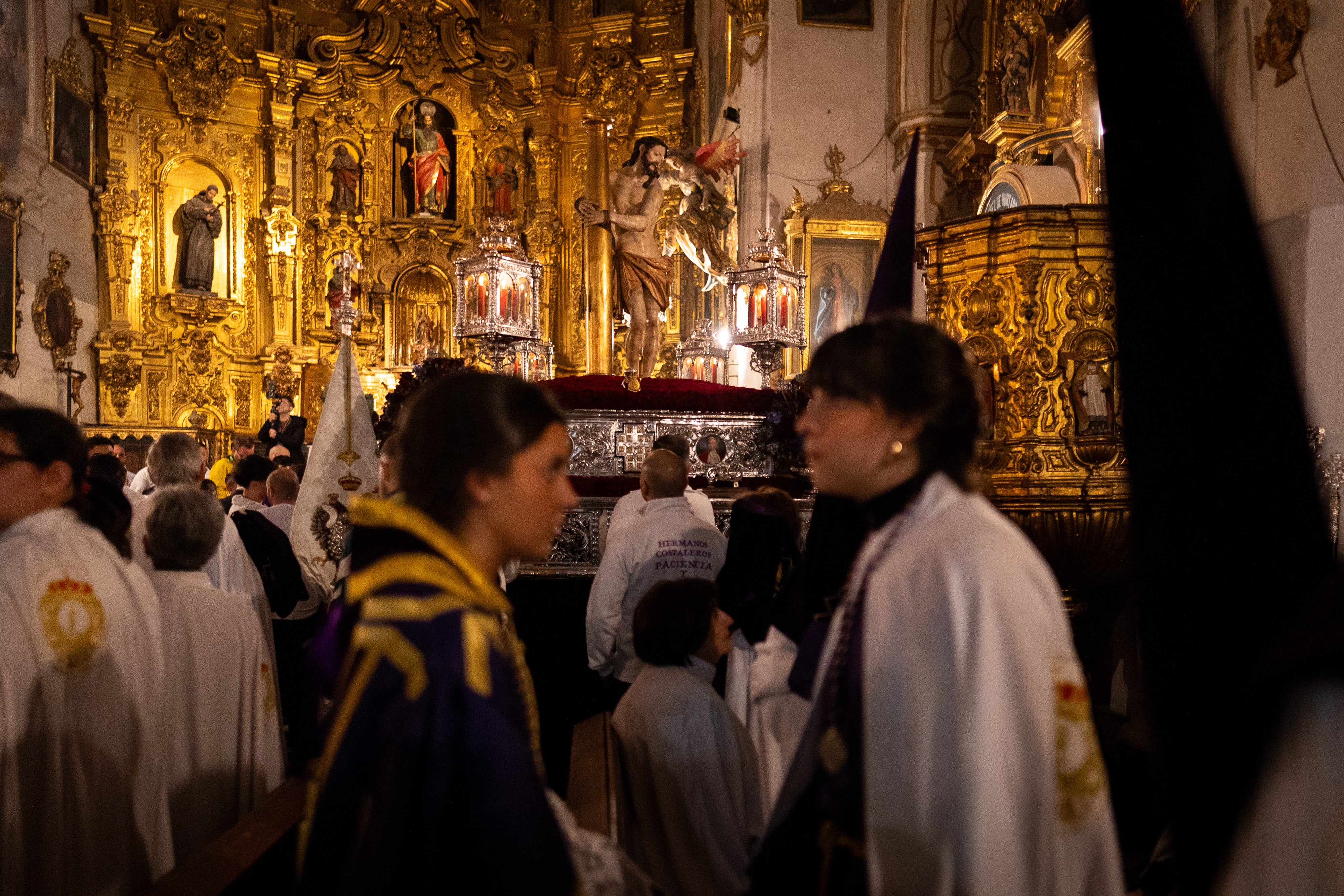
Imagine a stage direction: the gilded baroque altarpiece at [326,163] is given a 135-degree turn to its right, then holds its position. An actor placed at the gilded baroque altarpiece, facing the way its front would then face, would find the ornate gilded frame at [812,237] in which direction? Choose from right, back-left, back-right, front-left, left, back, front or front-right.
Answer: back

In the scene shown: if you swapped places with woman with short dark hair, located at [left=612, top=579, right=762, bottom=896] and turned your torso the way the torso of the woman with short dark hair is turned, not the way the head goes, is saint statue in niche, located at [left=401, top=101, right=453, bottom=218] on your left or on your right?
on your left

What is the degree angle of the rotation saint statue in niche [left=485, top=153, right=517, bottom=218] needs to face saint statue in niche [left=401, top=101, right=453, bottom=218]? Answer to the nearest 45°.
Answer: approximately 90° to its right

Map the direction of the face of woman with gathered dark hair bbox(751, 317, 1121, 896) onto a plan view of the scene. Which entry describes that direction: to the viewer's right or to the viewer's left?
to the viewer's left

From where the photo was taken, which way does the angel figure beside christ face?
to the viewer's left

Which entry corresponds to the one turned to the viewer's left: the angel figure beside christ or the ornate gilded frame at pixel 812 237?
the angel figure beside christ

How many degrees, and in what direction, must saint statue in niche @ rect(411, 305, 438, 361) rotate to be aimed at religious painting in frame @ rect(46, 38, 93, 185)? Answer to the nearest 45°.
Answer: approximately 90° to its right

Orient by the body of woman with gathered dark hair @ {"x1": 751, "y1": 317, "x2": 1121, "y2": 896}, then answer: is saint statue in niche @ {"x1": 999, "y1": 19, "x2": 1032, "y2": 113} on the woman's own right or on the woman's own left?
on the woman's own right

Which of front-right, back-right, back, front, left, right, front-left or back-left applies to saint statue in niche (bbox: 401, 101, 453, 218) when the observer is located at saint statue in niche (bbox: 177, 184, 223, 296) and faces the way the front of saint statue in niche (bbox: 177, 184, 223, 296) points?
front-left

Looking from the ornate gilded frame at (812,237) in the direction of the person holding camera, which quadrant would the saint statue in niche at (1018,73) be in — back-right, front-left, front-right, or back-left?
back-left

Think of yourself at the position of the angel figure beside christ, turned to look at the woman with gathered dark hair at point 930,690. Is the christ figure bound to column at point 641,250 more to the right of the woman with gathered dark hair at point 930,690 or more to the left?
right

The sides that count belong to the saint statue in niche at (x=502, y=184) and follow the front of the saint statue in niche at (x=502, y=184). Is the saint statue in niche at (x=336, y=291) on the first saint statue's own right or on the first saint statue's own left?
on the first saint statue's own right

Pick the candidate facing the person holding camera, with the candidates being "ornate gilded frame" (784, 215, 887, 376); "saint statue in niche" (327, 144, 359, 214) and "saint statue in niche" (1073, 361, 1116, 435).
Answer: "saint statue in niche" (327, 144, 359, 214)
